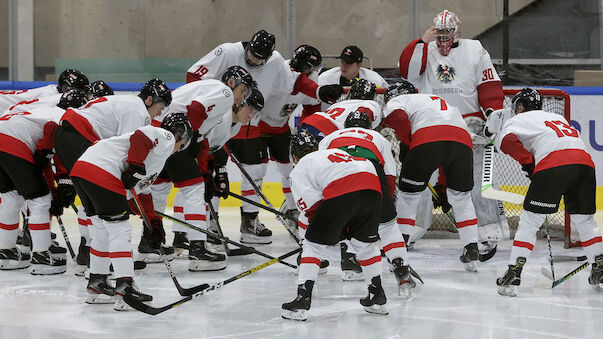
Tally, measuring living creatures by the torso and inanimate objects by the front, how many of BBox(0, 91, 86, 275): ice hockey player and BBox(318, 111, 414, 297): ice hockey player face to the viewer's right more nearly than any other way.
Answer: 1

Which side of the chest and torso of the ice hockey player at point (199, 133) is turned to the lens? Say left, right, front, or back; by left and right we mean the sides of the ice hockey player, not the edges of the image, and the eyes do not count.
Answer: right

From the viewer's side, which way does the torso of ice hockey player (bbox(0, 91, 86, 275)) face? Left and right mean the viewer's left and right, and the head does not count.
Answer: facing to the right of the viewer

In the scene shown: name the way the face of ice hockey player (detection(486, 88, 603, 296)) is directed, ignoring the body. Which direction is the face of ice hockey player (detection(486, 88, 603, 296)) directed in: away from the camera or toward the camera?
away from the camera

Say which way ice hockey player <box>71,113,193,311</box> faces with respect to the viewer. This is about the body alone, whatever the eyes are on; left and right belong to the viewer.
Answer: facing to the right of the viewer

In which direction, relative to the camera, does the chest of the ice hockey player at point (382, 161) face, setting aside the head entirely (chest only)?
away from the camera

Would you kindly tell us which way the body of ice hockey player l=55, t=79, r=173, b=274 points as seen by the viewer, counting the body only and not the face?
to the viewer's right
